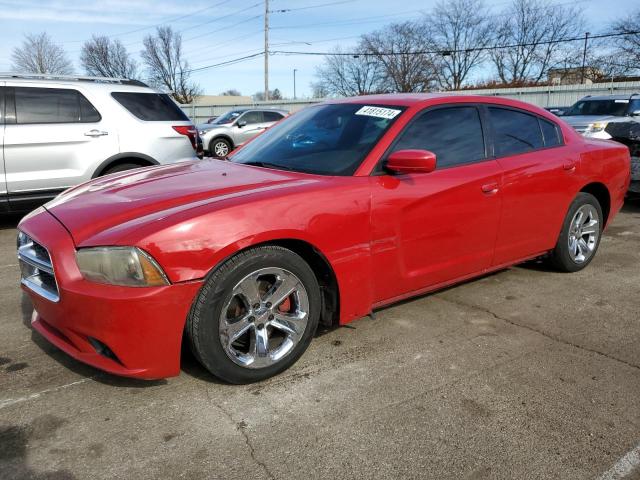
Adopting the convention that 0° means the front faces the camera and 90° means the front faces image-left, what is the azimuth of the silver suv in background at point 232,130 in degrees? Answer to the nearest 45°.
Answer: approximately 45°

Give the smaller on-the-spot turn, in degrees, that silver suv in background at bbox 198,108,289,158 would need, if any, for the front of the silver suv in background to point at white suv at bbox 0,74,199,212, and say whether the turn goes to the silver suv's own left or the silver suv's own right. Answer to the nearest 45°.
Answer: approximately 45° to the silver suv's own left

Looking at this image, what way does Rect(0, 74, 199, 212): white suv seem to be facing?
to the viewer's left

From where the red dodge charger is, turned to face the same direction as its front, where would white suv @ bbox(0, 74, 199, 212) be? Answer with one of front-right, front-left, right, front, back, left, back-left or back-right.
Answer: right

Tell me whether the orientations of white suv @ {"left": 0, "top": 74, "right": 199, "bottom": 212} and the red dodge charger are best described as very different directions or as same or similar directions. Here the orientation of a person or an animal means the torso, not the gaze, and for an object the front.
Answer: same or similar directions

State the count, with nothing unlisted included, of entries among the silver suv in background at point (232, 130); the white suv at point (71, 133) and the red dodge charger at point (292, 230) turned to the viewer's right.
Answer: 0

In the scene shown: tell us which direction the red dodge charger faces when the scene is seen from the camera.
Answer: facing the viewer and to the left of the viewer

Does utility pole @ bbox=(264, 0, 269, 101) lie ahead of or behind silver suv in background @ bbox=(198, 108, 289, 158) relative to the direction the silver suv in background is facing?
behind

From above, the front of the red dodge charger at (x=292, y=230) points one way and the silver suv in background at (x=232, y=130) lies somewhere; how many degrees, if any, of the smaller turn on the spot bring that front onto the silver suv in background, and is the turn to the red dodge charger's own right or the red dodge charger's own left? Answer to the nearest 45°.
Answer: approximately 135° to the red dodge charger's own right

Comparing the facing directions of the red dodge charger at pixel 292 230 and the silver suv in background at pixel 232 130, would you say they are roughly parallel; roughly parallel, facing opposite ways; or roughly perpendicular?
roughly parallel
